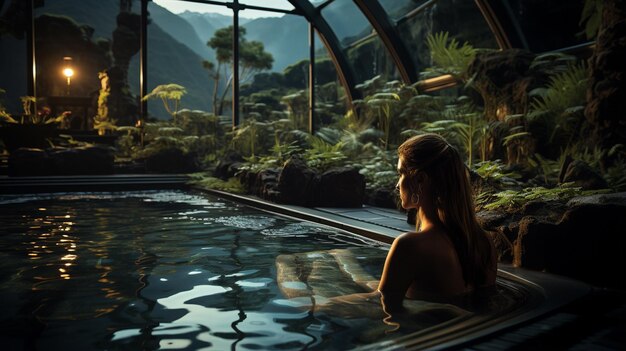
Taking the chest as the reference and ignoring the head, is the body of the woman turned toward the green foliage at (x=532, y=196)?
no

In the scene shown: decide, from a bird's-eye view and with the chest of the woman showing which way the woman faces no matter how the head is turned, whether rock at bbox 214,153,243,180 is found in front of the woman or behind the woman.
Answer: in front

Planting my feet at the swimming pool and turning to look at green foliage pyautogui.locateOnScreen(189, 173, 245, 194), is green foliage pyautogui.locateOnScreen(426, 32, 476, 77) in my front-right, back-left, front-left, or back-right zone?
front-right

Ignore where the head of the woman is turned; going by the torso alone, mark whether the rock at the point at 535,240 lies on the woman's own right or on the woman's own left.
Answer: on the woman's own right

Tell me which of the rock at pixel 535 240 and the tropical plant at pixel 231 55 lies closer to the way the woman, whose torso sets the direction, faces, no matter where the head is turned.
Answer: the tropical plant

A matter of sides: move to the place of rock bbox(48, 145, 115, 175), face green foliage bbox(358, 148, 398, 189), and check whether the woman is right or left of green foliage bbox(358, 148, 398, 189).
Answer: right

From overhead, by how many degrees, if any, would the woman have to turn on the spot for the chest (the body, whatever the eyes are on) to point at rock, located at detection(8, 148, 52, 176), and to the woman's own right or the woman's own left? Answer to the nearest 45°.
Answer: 0° — they already face it

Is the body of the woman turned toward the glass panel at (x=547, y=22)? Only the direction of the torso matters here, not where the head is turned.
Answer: no

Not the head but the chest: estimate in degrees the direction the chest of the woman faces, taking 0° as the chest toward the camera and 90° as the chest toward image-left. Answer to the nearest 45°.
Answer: approximately 135°

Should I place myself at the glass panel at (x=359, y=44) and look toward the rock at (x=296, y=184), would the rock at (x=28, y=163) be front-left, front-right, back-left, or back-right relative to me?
front-right

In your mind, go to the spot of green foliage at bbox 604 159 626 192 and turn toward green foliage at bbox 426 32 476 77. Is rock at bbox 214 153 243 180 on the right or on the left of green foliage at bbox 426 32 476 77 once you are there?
left

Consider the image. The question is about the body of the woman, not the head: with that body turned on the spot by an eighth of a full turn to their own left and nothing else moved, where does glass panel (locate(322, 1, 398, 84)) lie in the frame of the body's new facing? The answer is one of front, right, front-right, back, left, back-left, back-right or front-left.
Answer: right

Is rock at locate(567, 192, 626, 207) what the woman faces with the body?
no

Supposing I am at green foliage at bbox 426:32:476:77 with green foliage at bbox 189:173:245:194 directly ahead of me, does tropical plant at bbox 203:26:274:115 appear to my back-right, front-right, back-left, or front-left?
front-right

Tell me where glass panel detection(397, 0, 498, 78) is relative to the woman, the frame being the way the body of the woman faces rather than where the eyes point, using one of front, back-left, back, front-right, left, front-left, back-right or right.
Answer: front-right

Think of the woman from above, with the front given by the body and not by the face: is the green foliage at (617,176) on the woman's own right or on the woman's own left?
on the woman's own right

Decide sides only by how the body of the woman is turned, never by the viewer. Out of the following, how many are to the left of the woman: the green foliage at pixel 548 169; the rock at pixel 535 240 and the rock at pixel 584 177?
0
